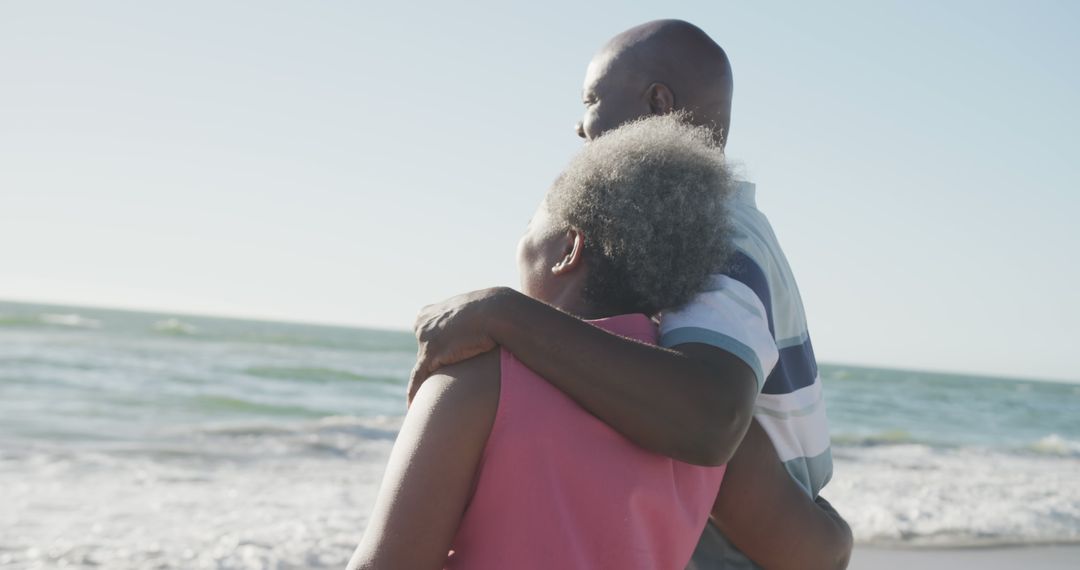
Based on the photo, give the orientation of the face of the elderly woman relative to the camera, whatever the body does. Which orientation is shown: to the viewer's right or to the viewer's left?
to the viewer's left

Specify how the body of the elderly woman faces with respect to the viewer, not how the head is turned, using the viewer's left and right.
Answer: facing away from the viewer and to the left of the viewer
